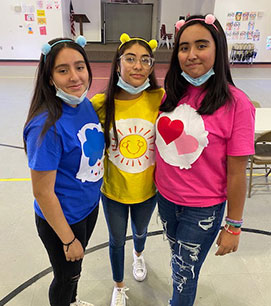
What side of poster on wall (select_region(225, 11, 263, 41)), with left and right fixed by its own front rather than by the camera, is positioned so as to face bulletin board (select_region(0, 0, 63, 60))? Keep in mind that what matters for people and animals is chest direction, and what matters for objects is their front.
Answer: right

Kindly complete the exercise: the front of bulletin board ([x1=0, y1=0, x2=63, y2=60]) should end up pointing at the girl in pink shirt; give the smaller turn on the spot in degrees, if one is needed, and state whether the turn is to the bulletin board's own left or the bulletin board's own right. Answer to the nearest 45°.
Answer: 0° — it already faces them

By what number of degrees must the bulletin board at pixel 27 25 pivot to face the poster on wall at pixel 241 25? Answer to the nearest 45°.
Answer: approximately 90° to its left

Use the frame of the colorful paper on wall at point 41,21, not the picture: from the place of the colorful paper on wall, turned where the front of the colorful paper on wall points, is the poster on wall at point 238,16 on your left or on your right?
on your left

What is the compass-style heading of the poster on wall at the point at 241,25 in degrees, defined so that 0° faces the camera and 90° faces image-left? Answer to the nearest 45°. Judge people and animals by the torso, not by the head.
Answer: approximately 0°

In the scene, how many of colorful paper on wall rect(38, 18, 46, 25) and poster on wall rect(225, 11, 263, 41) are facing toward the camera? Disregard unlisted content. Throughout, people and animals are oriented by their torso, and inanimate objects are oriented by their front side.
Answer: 2

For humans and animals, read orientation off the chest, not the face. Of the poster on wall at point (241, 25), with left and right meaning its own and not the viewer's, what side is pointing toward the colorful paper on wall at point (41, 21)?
right

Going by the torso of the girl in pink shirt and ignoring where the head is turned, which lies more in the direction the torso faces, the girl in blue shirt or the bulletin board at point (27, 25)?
the girl in blue shirt

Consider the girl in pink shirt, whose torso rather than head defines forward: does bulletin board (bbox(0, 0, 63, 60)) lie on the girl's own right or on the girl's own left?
on the girl's own right

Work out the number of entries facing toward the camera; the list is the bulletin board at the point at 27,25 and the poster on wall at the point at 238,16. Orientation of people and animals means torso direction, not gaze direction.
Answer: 2

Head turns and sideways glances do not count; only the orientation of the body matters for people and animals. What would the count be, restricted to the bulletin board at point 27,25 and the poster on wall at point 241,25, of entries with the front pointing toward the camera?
2

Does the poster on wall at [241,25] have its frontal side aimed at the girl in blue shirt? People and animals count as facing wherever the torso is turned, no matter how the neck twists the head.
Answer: yes
